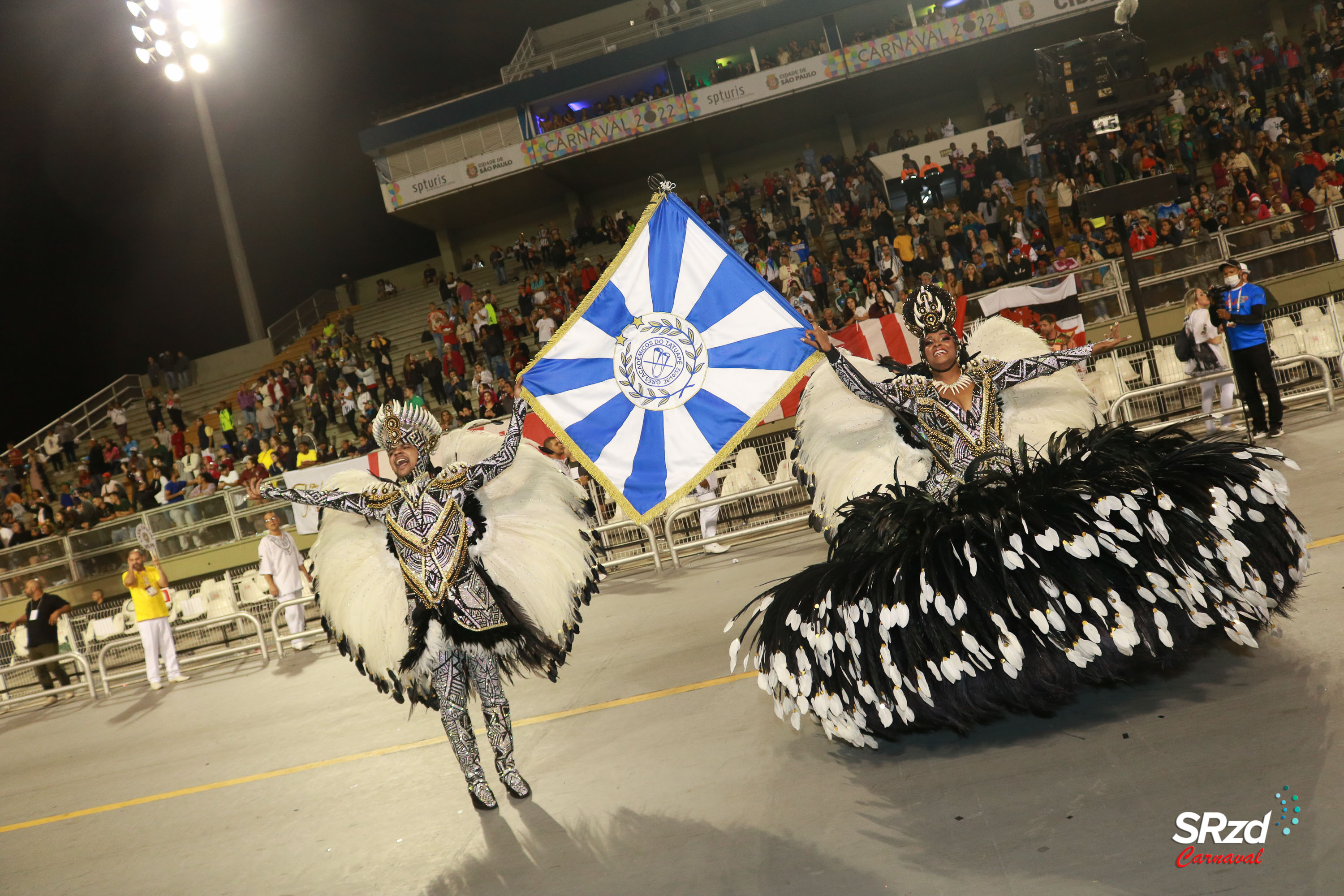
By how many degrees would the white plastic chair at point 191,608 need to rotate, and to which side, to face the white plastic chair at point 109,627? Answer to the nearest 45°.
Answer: approximately 135° to its right

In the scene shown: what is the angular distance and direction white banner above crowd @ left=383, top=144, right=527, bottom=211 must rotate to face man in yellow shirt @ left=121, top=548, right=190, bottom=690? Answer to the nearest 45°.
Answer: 0° — it already faces them

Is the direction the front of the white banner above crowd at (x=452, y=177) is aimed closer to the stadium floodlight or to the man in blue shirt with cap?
the man in blue shirt with cap

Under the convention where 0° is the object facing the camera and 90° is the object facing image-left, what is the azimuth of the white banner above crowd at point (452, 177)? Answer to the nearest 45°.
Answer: approximately 0°

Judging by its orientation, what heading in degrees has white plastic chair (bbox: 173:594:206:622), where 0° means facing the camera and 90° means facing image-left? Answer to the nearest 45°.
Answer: approximately 0°

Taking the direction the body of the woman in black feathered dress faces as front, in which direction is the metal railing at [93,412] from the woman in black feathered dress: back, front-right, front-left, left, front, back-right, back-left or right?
back-right
